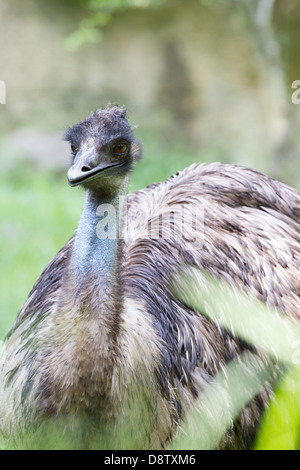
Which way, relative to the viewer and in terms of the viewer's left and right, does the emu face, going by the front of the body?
facing the viewer and to the left of the viewer
